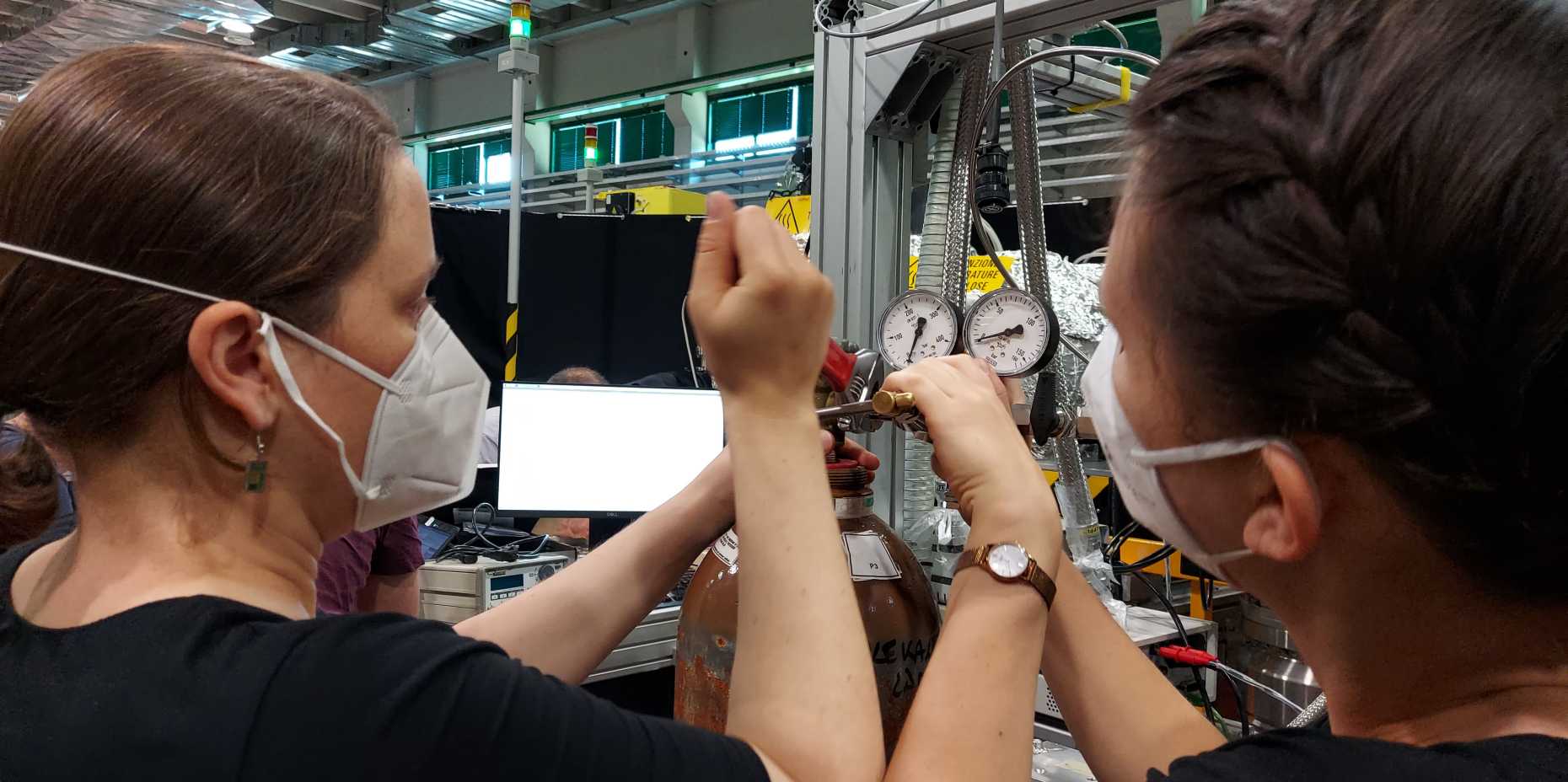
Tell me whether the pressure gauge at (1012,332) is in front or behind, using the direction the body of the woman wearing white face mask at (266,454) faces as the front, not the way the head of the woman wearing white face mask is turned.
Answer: in front

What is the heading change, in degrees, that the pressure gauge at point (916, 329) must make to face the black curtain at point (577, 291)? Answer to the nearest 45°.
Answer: approximately 135° to its right

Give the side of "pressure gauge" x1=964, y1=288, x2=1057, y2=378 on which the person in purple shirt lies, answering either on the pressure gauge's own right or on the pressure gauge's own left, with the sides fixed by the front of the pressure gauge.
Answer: on the pressure gauge's own right

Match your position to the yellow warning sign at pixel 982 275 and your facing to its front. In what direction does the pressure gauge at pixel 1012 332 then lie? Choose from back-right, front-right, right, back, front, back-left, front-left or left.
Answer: front

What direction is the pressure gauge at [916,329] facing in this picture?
toward the camera

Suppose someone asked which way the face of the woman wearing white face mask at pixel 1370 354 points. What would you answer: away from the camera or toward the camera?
away from the camera

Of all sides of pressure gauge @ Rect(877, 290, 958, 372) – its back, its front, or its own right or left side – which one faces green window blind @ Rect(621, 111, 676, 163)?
back

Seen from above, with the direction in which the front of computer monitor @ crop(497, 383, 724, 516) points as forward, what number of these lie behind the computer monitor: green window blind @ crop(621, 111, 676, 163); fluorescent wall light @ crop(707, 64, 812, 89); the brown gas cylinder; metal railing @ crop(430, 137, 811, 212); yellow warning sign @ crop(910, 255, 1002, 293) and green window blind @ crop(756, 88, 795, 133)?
4

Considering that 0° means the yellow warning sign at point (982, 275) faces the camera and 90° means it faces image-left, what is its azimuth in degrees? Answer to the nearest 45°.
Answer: approximately 0°

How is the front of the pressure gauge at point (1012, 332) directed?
toward the camera

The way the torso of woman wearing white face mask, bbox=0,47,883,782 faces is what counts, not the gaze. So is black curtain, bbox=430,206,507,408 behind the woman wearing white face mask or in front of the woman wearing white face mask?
in front

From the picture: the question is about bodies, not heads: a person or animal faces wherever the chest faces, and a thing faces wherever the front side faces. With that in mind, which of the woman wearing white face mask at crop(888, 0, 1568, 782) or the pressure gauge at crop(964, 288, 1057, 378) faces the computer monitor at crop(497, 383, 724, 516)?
the woman wearing white face mask

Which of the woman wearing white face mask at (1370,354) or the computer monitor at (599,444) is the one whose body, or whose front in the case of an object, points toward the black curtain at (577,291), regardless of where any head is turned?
the woman wearing white face mask

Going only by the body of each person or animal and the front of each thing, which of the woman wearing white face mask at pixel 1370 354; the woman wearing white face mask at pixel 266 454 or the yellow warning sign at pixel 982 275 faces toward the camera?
the yellow warning sign

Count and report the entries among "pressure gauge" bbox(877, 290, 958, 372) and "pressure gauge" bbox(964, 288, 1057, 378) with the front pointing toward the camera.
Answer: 2

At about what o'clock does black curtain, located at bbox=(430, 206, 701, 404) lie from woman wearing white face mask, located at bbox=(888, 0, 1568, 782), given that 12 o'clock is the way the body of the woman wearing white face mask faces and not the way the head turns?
The black curtain is roughly at 12 o'clock from the woman wearing white face mask.

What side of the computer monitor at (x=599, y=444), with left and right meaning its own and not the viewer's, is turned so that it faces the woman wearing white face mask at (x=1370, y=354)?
front

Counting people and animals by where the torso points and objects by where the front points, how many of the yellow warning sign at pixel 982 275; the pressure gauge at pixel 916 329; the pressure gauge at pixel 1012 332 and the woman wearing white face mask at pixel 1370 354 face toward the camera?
3

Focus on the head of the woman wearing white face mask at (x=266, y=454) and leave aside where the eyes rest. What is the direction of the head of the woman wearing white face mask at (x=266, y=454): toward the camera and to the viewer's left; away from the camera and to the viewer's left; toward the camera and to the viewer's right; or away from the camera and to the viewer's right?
away from the camera and to the viewer's right
